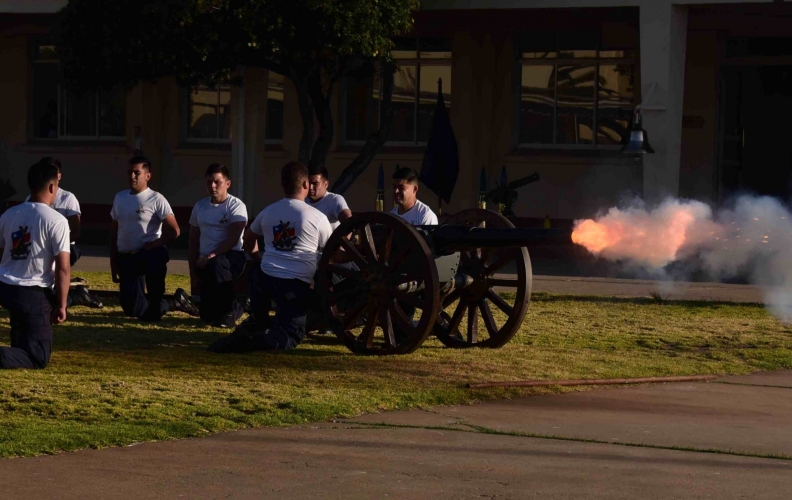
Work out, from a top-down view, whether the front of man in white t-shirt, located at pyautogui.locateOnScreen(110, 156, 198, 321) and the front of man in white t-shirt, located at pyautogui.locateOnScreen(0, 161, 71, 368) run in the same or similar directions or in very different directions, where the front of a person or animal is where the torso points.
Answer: very different directions

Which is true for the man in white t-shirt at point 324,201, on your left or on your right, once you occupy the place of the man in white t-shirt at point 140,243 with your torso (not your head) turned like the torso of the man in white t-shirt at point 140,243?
on your left

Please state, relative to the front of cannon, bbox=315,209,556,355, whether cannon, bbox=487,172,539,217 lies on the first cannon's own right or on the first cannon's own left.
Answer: on the first cannon's own left

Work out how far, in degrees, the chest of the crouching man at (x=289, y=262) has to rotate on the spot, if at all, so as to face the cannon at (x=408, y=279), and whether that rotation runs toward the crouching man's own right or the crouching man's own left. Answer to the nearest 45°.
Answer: approximately 45° to the crouching man's own right

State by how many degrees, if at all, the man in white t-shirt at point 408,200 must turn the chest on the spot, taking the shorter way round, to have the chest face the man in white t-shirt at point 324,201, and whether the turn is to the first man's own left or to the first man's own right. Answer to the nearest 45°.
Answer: approximately 90° to the first man's own right

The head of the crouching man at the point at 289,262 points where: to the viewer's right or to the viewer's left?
to the viewer's right

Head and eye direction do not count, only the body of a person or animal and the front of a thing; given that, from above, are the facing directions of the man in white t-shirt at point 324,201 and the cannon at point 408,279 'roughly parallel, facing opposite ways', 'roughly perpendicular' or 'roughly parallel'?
roughly perpendicular

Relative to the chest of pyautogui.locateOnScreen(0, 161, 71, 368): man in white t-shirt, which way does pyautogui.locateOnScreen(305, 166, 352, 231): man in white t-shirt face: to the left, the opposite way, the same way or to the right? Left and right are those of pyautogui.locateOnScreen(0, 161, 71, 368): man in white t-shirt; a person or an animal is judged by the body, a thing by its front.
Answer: the opposite way

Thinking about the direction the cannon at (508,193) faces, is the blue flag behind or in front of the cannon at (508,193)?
behind

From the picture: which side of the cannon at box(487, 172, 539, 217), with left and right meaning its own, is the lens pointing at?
right

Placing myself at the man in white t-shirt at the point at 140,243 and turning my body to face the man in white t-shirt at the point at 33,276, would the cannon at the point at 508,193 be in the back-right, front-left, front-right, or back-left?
back-left

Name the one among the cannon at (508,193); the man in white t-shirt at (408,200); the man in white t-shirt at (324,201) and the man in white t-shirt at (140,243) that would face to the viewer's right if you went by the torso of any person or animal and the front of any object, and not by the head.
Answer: the cannon

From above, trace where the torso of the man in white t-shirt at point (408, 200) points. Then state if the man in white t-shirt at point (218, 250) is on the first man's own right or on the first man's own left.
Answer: on the first man's own right
